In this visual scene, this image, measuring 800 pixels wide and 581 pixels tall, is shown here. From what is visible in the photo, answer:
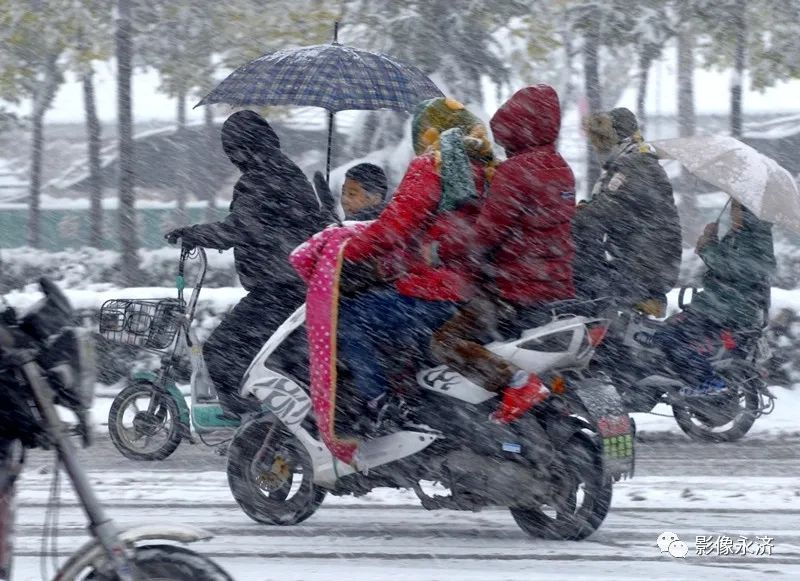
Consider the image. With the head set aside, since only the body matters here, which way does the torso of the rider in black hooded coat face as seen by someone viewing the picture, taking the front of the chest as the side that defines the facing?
to the viewer's left

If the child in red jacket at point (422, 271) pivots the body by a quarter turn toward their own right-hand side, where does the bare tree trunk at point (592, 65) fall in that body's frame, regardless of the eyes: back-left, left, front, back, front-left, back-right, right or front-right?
front

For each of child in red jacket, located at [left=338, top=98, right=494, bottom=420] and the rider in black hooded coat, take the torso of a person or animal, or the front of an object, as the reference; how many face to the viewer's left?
2

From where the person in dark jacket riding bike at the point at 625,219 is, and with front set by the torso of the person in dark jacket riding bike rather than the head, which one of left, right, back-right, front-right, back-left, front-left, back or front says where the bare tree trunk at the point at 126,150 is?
front-right

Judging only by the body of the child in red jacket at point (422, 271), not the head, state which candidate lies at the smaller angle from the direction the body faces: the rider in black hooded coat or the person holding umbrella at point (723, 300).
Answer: the rider in black hooded coat

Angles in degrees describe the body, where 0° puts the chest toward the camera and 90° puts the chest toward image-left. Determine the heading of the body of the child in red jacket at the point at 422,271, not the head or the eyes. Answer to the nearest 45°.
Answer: approximately 90°

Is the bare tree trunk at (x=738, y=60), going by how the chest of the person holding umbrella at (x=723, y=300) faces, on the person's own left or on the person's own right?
on the person's own right

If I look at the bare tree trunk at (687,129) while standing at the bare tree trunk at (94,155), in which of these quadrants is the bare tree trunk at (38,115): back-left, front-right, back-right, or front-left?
back-left

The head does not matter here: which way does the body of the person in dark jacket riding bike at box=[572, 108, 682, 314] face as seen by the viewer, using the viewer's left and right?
facing to the left of the viewer

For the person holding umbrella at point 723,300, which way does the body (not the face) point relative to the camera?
to the viewer's left

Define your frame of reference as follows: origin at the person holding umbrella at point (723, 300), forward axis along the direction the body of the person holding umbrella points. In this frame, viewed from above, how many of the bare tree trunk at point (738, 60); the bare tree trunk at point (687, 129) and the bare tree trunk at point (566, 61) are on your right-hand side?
3

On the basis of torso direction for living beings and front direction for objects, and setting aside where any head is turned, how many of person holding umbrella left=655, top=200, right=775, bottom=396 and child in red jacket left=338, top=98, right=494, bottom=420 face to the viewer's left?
2

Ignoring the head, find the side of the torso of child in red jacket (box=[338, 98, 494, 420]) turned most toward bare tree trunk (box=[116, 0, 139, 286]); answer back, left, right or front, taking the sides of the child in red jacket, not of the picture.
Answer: right
